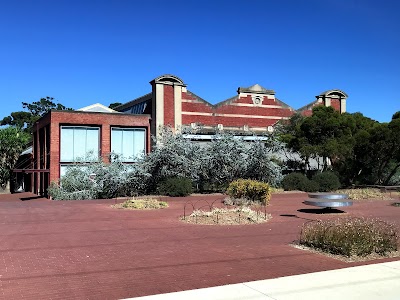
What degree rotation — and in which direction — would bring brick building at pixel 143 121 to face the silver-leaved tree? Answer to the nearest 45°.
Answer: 0° — it already faces it

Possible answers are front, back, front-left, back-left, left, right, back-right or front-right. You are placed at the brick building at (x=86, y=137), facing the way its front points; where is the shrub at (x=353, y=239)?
front

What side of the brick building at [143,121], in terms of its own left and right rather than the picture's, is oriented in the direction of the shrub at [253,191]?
front

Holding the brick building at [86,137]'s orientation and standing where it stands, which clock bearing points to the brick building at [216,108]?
the brick building at [216,108] is roughly at 8 o'clock from the brick building at [86,137].

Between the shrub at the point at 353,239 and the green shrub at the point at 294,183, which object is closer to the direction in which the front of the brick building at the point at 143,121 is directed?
the shrub

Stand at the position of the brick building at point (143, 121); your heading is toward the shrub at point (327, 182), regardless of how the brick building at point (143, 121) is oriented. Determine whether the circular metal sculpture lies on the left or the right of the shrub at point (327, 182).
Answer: right

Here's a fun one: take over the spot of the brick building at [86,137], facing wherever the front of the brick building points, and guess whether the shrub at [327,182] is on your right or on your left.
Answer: on your left

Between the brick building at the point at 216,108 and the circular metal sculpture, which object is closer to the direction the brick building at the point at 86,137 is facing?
the circular metal sculpture

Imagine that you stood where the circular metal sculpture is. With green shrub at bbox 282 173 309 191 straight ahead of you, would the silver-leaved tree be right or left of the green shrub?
left

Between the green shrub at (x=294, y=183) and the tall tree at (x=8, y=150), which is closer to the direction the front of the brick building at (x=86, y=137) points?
the green shrub

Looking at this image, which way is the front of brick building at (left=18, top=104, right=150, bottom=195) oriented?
toward the camera

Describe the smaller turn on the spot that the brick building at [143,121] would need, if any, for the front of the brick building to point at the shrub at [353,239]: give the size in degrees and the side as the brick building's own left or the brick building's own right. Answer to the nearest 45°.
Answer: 0° — it already faces it

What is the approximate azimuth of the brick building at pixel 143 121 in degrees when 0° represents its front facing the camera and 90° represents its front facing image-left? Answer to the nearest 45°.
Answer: approximately 0°
